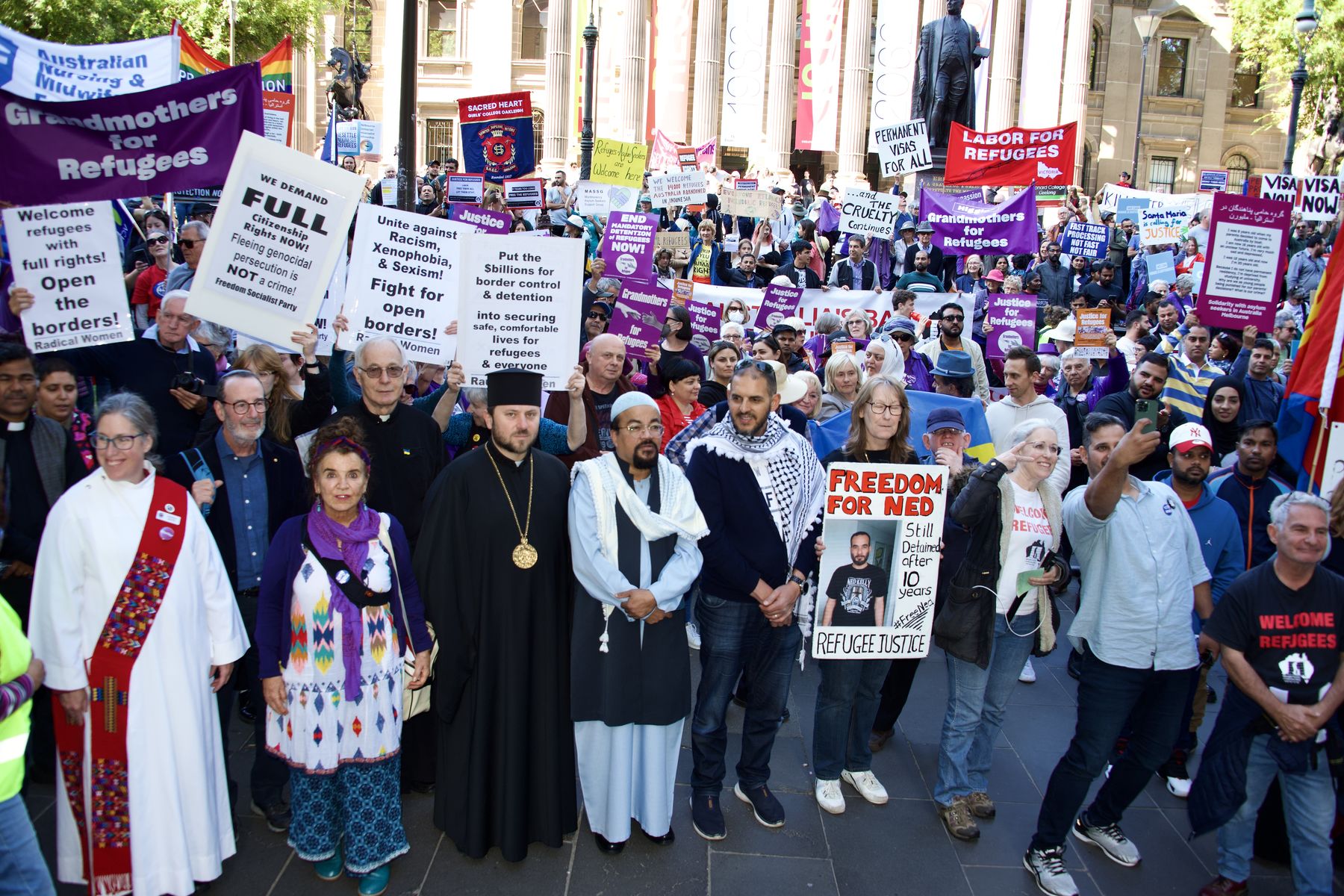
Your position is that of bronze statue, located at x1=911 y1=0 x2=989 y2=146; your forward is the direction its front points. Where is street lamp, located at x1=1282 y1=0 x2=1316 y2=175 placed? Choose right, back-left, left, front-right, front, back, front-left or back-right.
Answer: back-left

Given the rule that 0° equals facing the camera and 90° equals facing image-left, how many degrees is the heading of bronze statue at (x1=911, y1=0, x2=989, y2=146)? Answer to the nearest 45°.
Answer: approximately 0°

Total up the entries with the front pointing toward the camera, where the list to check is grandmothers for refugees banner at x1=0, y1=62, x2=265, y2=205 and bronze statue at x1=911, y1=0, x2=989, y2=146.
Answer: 2

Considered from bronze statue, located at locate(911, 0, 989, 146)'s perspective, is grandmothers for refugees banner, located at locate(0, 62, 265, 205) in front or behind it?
in front

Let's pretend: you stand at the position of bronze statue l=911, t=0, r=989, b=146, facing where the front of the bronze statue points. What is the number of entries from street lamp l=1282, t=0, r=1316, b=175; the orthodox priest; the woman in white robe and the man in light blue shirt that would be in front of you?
3

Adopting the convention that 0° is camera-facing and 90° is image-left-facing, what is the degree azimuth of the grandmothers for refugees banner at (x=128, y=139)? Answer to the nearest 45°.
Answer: approximately 0°

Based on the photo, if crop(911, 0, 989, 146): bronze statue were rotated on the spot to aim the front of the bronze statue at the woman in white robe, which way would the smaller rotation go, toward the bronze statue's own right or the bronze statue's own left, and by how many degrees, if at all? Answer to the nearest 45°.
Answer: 0° — it already faces them

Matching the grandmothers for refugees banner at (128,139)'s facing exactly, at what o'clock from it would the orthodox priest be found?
The orthodox priest is roughly at 11 o'clock from the grandmothers for refugees banner.

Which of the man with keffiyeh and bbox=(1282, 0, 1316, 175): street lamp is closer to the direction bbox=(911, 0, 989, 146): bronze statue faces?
the man with keffiyeh

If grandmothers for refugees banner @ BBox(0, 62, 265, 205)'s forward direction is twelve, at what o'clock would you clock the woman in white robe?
The woman in white robe is roughly at 12 o'clock from the grandmothers for refugees banner.

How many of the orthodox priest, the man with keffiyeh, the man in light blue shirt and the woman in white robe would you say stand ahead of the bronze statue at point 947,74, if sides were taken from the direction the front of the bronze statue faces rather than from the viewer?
4

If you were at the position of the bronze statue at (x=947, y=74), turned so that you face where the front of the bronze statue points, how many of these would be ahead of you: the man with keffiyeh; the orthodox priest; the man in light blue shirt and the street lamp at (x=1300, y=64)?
3

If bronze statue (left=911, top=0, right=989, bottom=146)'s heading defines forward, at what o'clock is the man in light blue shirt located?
The man in light blue shirt is roughly at 12 o'clock from the bronze statue.
